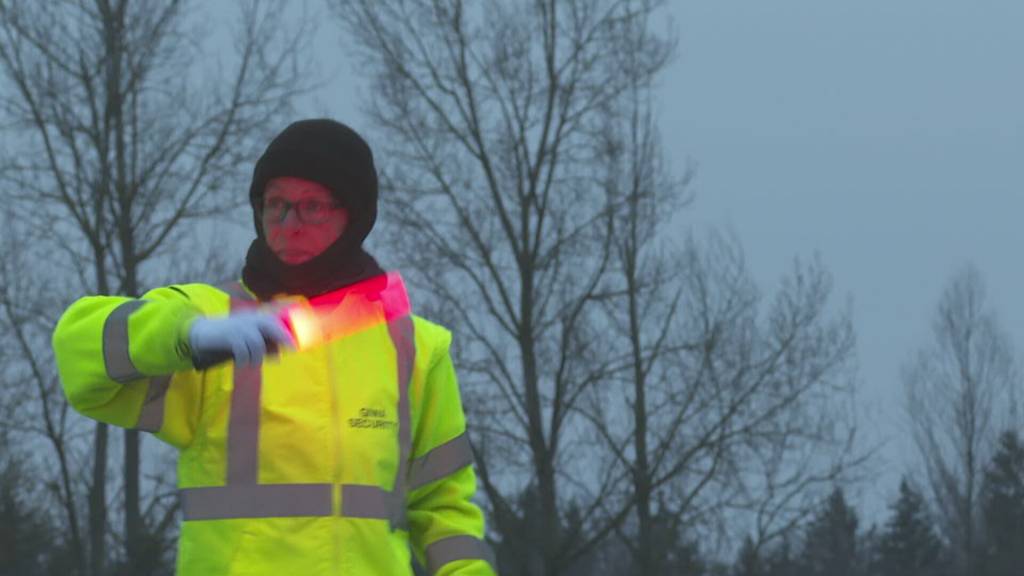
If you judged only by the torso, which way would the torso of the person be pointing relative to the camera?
toward the camera

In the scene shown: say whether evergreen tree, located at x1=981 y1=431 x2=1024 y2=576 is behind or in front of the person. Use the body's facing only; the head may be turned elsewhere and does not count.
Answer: behind
